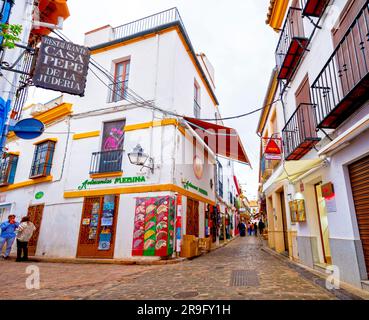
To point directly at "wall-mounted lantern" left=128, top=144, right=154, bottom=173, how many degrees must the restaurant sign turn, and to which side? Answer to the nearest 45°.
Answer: approximately 135° to its left

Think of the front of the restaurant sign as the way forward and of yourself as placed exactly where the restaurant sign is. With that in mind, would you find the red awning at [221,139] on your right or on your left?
on your left

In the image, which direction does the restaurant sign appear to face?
toward the camera

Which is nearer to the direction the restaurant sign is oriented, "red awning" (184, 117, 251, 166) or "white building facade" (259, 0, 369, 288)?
the white building facade
